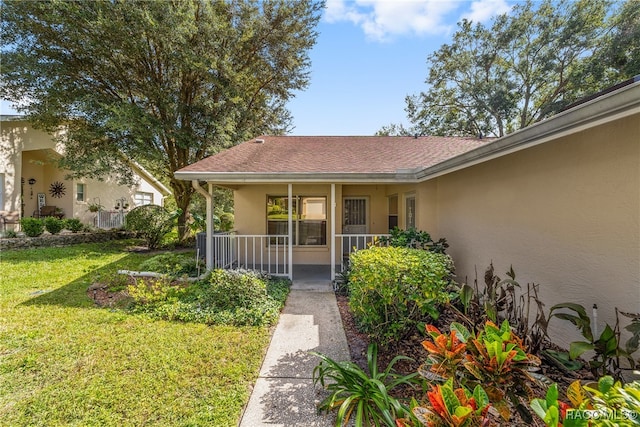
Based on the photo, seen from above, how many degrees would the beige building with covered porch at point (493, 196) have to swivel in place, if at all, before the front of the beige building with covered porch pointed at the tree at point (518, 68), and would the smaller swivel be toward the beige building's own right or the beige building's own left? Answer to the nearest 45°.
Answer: approximately 180°

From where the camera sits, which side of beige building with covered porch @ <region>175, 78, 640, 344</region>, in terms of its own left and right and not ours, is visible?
front

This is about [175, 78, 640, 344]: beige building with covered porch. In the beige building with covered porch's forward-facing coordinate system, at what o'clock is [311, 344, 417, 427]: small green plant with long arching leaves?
The small green plant with long arching leaves is roughly at 1 o'clock from the beige building with covered porch.

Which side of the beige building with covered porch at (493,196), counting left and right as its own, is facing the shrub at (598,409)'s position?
front
